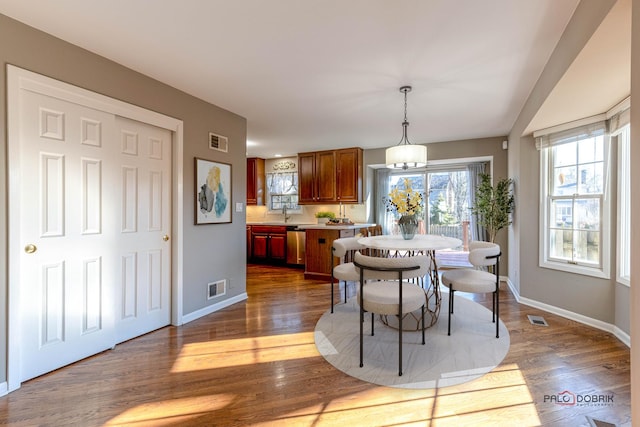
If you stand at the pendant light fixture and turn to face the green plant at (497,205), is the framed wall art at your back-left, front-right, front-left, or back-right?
back-left

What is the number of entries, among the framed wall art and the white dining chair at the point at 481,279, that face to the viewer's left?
1

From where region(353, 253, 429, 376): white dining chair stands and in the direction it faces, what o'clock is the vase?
The vase is roughly at 11 o'clock from the white dining chair.

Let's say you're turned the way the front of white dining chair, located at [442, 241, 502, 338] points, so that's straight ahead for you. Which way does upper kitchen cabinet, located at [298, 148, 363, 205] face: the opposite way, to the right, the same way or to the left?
to the left

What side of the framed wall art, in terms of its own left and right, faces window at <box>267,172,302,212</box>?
left

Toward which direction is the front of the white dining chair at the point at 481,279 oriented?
to the viewer's left

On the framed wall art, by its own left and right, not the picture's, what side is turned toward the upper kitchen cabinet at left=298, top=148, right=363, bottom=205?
left

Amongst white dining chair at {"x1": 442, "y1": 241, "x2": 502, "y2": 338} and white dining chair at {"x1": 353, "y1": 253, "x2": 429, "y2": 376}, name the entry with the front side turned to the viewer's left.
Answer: white dining chair at {"x1": 442, "y1": 241, "x2": 502, "y2": 338}

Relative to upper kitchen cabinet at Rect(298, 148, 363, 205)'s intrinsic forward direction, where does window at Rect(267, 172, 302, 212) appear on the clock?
The window is roughly at 3 o'clock from the upper kitchen cabinet.
